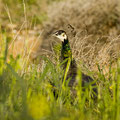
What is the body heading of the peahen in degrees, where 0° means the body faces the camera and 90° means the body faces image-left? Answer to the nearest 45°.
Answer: approximately 90°
